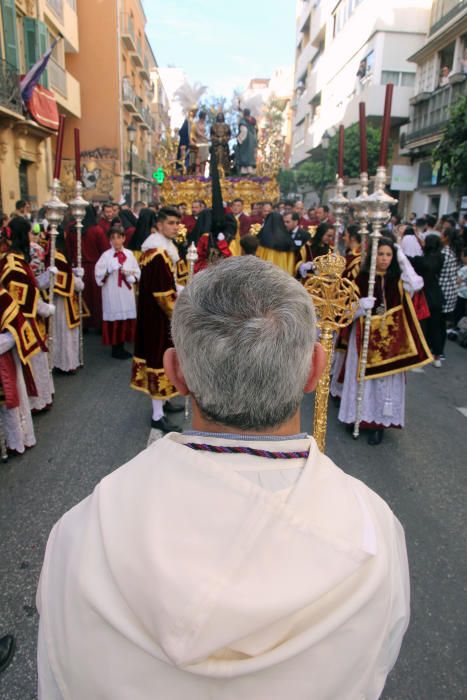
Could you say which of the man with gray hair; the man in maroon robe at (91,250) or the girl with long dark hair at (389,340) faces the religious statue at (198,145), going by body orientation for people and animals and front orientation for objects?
the man with gray hair

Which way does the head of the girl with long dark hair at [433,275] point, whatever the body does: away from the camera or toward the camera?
away from the camera

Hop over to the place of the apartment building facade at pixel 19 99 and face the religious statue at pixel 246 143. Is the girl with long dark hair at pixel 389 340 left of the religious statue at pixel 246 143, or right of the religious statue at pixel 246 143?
right

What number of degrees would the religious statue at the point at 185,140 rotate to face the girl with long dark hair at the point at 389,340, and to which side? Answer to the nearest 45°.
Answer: approximately 45° to its right

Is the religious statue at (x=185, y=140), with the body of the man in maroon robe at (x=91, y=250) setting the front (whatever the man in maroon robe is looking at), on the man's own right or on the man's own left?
on the man's own left

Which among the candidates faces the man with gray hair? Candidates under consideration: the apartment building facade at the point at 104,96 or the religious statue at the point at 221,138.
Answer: the religious statue

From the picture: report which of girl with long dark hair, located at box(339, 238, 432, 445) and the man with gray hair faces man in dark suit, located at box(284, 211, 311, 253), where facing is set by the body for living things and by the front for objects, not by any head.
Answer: the man with gray hair

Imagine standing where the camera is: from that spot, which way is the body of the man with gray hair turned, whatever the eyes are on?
away from the camera

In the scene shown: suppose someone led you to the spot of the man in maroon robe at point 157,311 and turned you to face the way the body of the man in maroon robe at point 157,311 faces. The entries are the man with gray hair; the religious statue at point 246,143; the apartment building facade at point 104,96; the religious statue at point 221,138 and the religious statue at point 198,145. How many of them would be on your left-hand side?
4
